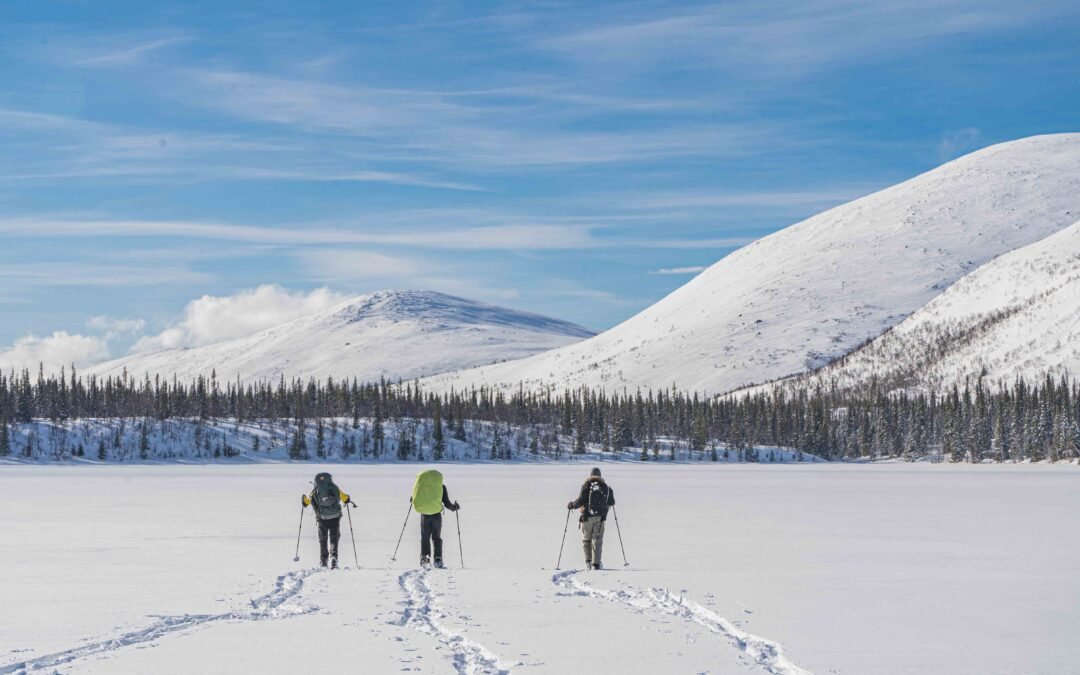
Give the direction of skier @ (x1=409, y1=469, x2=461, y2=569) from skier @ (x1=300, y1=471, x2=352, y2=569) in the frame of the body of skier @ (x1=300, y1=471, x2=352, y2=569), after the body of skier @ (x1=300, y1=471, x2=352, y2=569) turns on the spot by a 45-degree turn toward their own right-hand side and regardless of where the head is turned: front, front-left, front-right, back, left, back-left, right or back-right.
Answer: front-right

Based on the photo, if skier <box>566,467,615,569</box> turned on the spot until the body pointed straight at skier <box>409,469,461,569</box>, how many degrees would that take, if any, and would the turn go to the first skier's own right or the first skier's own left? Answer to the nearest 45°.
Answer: approximately 90° to the first skier's own left

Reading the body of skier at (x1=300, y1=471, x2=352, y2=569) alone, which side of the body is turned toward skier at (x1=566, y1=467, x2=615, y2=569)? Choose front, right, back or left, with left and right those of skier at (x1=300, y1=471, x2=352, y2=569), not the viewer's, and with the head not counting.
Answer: right

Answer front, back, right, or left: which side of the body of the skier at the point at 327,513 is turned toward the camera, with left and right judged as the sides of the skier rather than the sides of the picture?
back

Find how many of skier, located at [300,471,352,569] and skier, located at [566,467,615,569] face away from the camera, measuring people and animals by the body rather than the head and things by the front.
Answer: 2

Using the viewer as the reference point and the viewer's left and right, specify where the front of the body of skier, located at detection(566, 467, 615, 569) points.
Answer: facing away from the viewer

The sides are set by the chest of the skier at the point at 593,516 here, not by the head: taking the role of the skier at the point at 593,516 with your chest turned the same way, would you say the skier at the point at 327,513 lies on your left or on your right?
on your left
